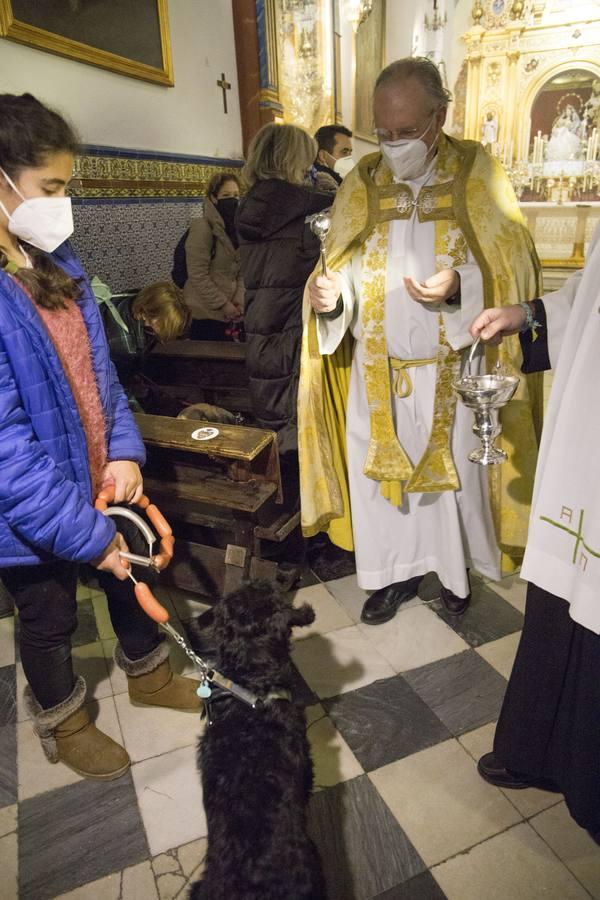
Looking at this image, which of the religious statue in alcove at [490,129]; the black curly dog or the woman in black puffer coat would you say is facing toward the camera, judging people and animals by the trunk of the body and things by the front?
the religious statue in alcove

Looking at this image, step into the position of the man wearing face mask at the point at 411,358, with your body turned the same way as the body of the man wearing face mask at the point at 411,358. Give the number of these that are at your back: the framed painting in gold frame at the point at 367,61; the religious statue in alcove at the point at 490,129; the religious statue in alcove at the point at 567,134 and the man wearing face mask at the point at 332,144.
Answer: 4

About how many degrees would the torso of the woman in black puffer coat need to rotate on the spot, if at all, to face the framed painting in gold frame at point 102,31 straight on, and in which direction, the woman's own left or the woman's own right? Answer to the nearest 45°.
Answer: approximately 90° to the woman's own left

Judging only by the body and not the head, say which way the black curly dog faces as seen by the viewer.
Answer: away from the camera

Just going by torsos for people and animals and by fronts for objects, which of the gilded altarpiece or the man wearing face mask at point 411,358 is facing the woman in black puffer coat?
the gilded altarpiece

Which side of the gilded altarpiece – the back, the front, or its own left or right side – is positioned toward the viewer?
front

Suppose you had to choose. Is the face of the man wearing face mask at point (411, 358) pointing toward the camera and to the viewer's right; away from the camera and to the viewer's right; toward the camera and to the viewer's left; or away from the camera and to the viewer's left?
toward the camera and to the viewer's left

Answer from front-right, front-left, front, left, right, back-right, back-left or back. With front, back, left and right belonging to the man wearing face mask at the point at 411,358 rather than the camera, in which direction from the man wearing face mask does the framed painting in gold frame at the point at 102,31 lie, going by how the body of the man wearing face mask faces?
back-right

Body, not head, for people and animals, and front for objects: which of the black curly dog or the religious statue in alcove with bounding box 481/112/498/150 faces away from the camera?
the black curly dog

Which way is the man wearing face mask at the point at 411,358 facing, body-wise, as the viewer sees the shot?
toward the camera

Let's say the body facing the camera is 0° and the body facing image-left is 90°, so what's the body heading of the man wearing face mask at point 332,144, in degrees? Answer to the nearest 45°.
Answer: approximately 315°

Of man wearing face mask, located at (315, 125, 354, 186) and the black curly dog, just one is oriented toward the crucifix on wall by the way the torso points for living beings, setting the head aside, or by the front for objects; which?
the black curly dog

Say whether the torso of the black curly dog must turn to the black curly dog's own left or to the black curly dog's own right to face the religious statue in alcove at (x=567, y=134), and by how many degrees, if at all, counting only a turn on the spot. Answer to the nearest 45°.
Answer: approximately 45° to the black curly dog's own right

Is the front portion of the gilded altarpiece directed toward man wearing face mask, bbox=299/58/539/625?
yes

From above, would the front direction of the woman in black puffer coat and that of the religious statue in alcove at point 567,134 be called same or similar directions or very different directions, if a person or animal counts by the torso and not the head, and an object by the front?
very different directions

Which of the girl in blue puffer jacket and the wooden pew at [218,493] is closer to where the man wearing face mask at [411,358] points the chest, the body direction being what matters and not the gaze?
the girl in blue puffer jacket

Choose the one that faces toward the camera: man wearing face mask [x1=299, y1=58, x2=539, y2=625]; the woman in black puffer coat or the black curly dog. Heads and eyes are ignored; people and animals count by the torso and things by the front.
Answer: the man wearing face mask

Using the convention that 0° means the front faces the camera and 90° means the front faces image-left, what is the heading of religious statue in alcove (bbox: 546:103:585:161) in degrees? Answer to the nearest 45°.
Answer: approximately 0°

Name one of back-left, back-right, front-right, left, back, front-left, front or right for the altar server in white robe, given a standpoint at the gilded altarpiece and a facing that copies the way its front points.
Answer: front

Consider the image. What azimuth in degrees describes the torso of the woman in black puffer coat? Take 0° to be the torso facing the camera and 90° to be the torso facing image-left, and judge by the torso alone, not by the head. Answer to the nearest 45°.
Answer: approximately 225°
